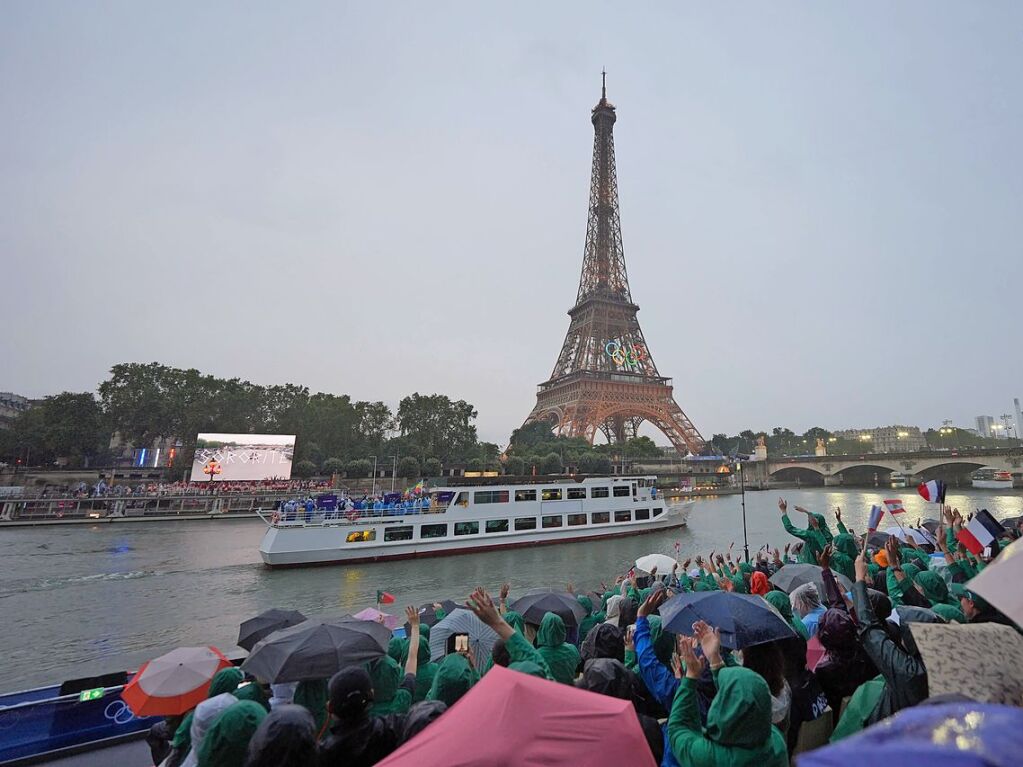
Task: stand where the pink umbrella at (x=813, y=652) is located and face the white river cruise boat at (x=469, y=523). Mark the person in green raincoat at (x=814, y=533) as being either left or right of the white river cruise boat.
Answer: right

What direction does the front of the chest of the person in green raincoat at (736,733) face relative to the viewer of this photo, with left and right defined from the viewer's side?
facing away from the viewer and to the left of the viewer

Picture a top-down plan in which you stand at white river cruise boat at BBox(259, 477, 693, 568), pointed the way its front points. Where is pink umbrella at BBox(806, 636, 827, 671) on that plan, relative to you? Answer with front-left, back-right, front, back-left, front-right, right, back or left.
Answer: back-right

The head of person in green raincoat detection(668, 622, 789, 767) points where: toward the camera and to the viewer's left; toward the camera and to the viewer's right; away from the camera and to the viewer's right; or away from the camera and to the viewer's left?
away from the camera and to the viewer's left

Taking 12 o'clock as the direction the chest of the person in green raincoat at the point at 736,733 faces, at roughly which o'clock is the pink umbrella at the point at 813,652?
The pink umbrella is roughly at 2 o'clock from the person in green raincoat.

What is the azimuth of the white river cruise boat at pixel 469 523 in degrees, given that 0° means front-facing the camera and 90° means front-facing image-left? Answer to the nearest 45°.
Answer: approximately 225°
